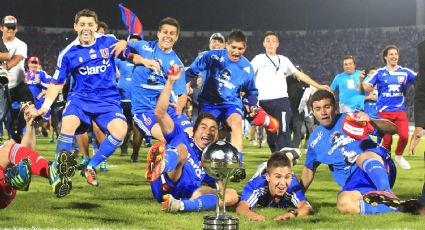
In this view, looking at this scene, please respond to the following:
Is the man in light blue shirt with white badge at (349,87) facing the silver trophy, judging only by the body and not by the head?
yes

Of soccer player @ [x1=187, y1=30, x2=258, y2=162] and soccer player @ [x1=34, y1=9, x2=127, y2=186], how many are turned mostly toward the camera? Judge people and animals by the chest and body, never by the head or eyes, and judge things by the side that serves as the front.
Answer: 2

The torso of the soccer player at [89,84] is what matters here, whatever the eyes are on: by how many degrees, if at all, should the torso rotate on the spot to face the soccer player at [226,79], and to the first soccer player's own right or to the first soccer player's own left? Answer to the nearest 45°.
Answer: approximately 90° to the first soccer player's own left

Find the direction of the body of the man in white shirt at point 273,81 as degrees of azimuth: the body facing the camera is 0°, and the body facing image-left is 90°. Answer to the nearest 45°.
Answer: approximately 0°

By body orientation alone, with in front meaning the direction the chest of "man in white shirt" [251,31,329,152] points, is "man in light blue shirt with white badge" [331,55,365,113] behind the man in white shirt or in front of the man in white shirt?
behind

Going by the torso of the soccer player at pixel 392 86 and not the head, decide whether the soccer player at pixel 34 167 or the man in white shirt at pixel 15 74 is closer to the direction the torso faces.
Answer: the soccer player

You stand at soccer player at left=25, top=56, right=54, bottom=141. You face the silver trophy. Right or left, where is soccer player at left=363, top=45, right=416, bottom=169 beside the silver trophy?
left

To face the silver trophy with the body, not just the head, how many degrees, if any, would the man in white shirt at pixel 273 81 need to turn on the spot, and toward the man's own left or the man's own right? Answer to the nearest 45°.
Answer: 0° — they already face it
